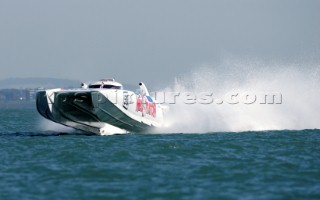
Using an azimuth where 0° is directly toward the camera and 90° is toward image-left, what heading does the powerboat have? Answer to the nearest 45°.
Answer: approximately 45°
